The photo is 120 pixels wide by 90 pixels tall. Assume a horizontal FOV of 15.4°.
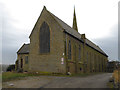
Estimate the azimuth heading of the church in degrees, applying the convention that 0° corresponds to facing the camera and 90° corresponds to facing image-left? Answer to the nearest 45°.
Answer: approximately 45°
